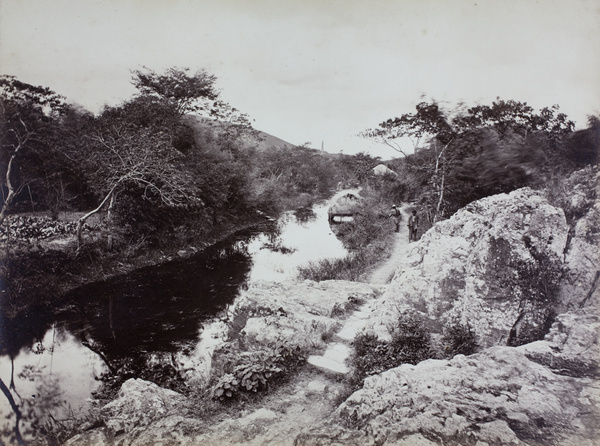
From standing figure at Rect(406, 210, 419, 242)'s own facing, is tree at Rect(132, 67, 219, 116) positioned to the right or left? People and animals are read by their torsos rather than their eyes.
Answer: on its right

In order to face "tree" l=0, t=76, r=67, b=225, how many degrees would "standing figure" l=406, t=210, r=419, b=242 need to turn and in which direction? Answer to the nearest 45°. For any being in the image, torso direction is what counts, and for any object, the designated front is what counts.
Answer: approximately 45° to its right

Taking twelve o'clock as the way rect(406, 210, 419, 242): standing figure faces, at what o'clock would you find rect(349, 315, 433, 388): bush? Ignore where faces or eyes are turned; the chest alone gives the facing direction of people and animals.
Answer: The bush is roughly at 12 o'clock from the standing figure.

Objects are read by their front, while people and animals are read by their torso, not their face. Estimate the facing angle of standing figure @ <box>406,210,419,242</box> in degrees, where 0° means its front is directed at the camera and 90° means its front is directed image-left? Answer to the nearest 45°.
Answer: approximately 0°

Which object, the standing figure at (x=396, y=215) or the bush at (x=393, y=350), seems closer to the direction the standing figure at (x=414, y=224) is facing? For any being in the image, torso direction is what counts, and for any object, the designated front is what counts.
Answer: the bush
